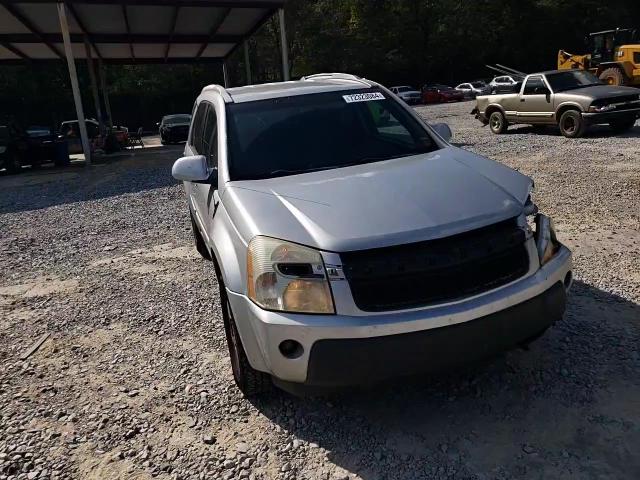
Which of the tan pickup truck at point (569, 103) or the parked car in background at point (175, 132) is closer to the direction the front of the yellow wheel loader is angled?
the parked car in background

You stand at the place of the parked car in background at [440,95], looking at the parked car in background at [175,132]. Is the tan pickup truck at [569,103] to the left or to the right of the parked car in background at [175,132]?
left

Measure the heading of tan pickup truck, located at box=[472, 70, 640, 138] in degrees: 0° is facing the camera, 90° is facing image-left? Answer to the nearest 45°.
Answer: approximately 315°

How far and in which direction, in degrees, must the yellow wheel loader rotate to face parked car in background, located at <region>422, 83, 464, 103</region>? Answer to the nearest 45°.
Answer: approximately 45° to its right

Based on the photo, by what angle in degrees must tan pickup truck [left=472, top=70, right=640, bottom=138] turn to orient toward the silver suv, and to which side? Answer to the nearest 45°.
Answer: approximately 45° to its right

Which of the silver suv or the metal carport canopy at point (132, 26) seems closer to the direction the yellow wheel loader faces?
the metal carport canopy

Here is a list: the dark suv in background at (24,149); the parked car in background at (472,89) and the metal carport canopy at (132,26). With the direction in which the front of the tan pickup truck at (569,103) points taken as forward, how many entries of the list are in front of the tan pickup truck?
0

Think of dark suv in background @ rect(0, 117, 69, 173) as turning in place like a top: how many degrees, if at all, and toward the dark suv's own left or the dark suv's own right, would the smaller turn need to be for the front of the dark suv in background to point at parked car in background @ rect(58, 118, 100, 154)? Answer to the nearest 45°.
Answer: approximately 90° to the dark suv's own left

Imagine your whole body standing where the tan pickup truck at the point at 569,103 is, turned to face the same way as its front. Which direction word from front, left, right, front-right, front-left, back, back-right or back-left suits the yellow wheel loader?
back-left

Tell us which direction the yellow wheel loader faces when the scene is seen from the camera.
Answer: facing to the left of the viewer

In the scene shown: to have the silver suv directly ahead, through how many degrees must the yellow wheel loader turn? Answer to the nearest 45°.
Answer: approximately 90° to its left

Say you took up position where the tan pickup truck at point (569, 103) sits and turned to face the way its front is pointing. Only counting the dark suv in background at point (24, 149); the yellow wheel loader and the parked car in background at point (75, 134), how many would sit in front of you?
0

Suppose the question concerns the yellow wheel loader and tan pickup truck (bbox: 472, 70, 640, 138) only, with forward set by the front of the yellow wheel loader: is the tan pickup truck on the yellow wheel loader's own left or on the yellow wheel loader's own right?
on the yellow wheel loader's own left
